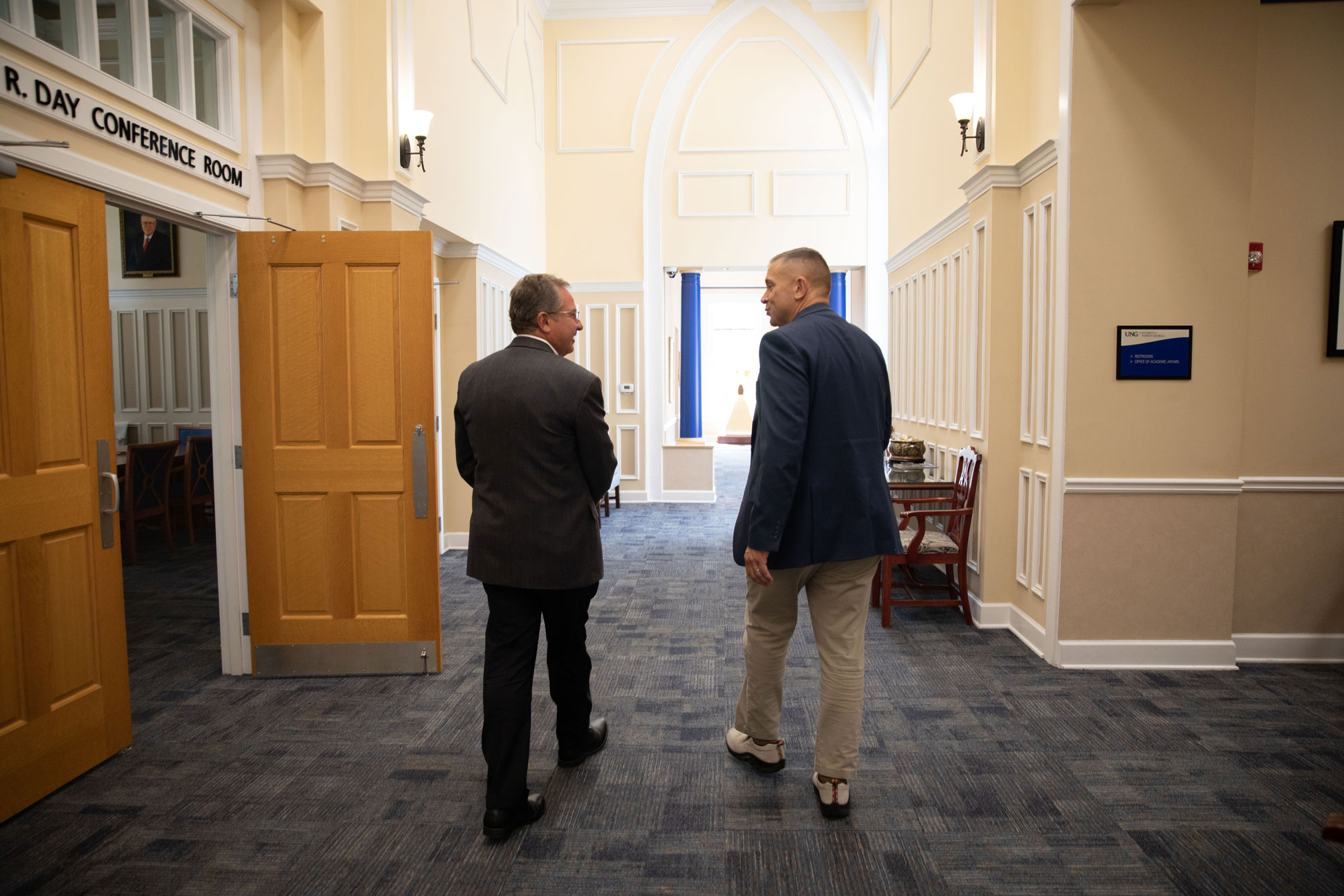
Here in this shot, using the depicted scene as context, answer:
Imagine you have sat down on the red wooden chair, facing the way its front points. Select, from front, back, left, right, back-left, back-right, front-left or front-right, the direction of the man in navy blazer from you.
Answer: left

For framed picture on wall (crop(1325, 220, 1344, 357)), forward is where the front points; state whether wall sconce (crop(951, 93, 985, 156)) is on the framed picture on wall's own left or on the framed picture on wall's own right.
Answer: on the framed picture on wall's own right

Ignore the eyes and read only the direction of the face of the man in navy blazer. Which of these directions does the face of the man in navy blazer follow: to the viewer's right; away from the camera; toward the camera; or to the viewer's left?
to the viewer's left

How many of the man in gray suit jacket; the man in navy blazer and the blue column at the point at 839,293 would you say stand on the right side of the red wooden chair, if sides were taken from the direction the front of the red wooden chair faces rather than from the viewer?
1

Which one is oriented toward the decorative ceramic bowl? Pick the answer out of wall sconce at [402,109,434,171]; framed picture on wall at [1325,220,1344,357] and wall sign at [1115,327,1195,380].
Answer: the wall sconce

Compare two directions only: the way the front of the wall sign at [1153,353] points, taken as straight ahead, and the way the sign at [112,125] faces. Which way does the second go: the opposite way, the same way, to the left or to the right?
to the left

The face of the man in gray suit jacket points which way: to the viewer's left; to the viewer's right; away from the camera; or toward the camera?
to the viewer's right

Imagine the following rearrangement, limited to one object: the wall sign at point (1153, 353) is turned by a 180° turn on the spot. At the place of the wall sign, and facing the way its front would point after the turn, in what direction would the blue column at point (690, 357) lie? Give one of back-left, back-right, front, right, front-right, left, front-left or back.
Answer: front-left

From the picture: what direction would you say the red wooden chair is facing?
to the viewer's left

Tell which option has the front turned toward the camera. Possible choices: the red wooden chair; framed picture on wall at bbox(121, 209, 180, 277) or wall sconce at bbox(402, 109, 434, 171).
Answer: the framed picture on wall

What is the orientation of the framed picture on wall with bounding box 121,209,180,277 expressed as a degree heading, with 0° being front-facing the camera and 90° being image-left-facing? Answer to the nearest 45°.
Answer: approximately 0°

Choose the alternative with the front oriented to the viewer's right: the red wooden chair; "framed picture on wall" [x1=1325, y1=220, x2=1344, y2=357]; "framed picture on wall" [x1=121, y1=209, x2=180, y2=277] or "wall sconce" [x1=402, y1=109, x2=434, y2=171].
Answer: the wall sconce
